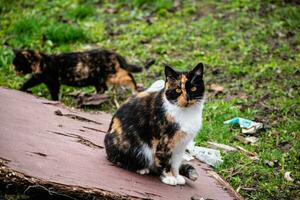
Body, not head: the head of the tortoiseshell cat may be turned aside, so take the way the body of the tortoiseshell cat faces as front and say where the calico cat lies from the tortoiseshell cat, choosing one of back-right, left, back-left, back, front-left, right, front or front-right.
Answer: left

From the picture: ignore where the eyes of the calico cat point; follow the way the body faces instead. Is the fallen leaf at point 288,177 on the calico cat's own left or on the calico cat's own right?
on the calico cat's own left

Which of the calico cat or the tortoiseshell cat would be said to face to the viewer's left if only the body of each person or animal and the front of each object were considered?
the tortoiseshell cat

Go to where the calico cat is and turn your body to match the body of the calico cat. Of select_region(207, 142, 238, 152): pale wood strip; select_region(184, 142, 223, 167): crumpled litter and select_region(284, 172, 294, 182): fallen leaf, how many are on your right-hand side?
0

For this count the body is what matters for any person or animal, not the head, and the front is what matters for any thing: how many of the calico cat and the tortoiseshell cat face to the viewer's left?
1

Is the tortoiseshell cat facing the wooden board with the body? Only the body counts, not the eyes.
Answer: no

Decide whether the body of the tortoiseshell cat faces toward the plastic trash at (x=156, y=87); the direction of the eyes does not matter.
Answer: no

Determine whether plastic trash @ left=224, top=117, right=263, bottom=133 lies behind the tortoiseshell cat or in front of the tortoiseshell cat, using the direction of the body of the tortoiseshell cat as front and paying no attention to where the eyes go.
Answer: behind

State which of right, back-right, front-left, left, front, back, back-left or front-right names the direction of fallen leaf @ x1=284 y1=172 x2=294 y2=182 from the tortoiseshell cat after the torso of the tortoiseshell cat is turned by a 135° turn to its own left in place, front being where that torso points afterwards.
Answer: front

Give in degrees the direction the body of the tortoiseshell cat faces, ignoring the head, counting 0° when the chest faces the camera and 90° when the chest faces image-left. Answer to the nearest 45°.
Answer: approximately 90°

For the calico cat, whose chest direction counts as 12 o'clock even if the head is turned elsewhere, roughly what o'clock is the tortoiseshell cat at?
The tortoiseshell cat is roughly at 7 o'clock from the calico cat.

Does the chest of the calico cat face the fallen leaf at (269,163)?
no

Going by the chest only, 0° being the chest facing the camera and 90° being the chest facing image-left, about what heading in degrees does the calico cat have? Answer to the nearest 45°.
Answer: approximately 315°

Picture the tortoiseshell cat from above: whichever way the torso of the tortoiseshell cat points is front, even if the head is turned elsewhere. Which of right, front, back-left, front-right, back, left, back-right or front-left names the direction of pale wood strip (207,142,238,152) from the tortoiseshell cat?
back-left

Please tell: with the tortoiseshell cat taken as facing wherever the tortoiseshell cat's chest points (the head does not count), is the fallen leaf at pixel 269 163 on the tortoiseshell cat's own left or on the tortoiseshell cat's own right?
on the tortoiseshell cat's own left
